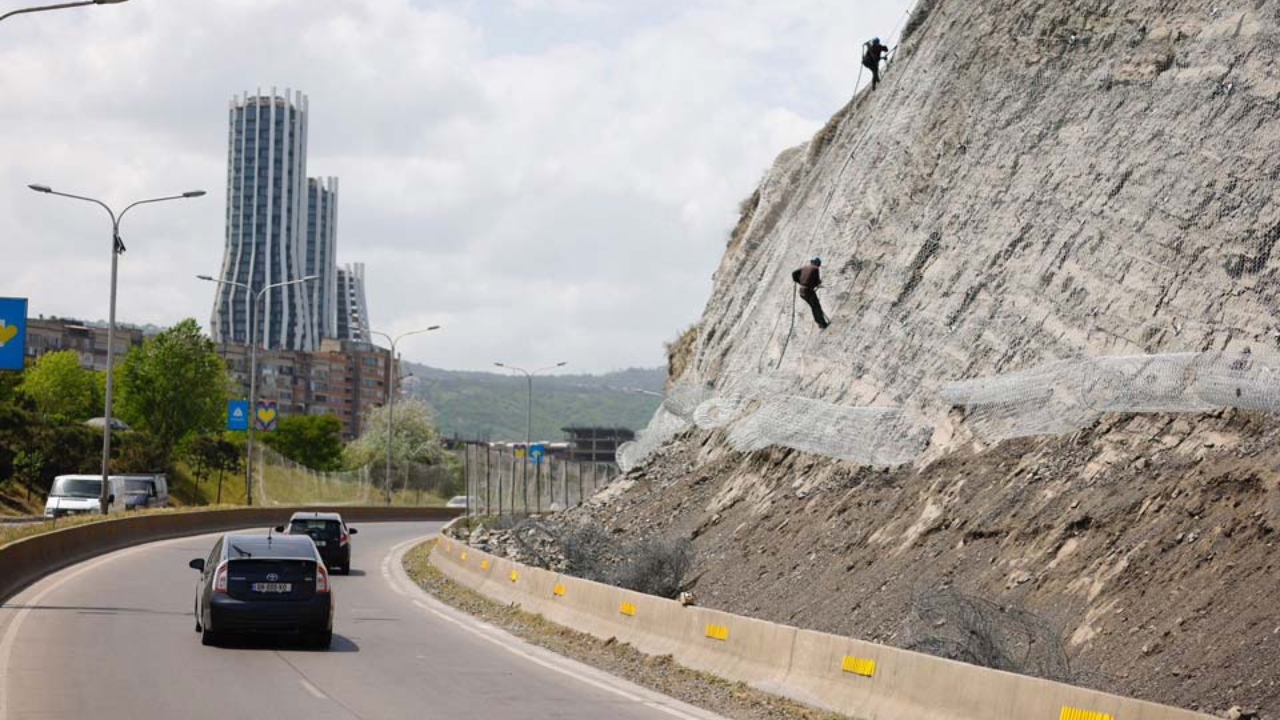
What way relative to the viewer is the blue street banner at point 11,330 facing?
toward the camera

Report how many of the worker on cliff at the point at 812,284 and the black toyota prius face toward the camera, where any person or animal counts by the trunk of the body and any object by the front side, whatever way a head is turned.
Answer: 0

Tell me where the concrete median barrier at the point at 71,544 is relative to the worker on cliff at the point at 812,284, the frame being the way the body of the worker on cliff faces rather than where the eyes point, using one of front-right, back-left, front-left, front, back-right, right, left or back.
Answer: back-left

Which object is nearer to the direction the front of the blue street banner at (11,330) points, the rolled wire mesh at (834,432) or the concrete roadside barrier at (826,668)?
the concrete roadside barrier

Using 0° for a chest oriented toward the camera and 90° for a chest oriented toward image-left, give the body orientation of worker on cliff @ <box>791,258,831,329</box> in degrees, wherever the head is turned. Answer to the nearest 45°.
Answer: approximately 225°

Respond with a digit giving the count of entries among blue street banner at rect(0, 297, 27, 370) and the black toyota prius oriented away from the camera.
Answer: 1

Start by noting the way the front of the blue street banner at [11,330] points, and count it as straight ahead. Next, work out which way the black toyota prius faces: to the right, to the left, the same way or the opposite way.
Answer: the opposite way

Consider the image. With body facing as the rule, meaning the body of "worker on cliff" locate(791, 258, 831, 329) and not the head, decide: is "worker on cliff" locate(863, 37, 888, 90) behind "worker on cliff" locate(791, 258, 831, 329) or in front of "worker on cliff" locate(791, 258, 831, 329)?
in front

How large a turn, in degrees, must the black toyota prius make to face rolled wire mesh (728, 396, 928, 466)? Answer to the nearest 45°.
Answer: approximately 45° to its right

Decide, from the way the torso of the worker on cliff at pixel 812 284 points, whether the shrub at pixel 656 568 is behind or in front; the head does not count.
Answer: behind

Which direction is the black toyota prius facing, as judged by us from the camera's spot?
facing away from the viewer
